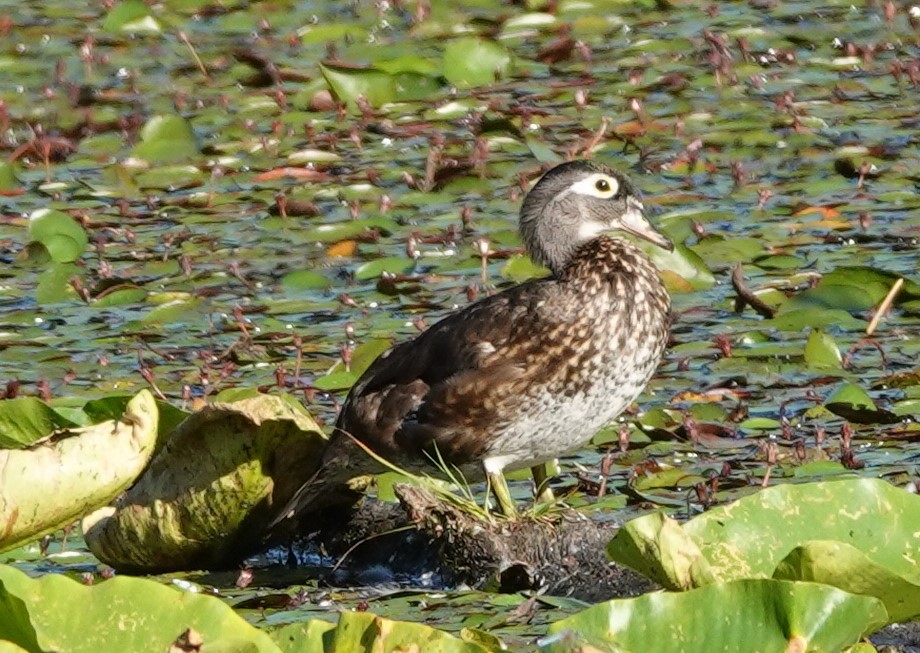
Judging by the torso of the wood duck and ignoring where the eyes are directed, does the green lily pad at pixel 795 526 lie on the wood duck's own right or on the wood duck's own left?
on the wood duck's own right

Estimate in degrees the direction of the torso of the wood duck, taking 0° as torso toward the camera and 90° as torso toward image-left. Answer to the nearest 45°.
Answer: approximately 270°

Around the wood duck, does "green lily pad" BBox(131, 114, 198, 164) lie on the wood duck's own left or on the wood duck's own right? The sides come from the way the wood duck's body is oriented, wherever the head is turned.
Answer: on the wood duck's own left

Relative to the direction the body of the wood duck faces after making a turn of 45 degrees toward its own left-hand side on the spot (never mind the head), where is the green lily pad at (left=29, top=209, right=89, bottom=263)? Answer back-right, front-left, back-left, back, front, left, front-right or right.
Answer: left

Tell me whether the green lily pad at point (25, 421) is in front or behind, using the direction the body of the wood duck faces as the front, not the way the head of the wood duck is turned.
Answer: behind

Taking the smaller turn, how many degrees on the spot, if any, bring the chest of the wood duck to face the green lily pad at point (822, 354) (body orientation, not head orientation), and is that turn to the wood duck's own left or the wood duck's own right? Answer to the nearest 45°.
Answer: approximately 45° to the wood duck's own left

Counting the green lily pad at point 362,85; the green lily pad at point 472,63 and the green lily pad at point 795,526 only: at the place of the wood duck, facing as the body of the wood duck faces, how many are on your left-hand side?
2

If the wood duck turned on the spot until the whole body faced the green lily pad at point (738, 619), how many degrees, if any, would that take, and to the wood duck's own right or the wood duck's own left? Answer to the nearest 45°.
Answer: approximately 90° to the wood duck's own right

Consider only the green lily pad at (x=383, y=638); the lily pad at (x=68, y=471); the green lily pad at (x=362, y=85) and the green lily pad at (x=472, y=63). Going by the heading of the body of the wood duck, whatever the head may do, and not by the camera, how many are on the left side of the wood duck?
2

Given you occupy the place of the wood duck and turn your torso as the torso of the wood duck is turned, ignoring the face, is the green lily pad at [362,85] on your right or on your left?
on your left

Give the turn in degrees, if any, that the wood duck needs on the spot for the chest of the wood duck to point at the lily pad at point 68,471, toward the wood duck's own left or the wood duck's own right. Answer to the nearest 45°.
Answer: approximately 135° to the wood duck's own right

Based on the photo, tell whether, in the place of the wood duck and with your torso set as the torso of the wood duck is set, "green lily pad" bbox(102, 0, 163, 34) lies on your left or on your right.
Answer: on your left
